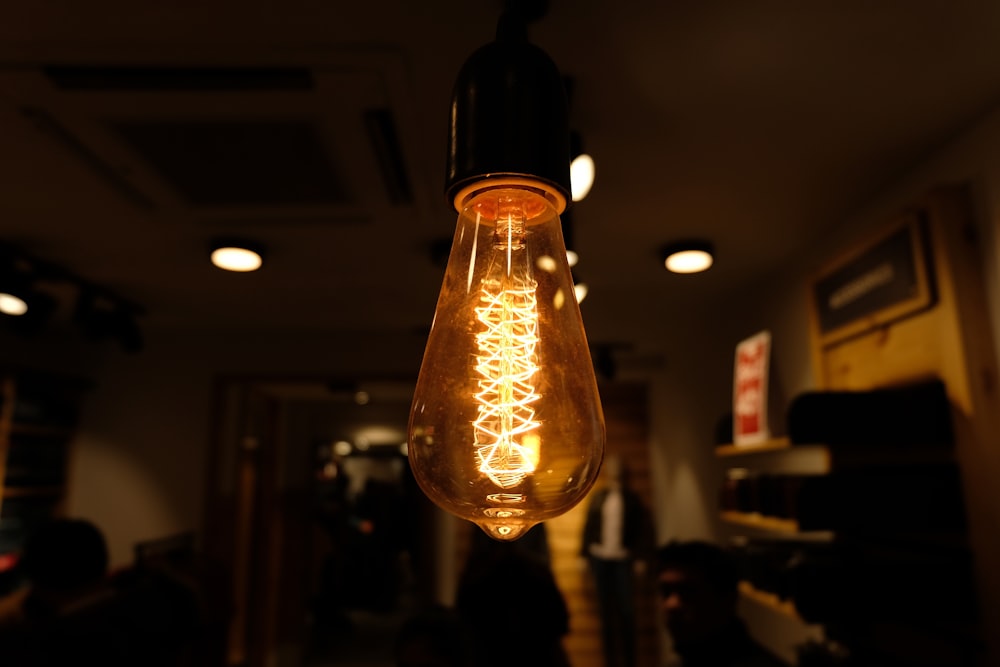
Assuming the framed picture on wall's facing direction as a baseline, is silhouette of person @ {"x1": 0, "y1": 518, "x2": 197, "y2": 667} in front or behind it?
in front

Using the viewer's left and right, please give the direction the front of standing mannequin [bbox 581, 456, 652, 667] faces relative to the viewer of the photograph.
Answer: facing the viewer

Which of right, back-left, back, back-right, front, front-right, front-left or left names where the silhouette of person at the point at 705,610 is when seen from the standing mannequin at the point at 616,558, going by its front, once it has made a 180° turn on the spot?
back

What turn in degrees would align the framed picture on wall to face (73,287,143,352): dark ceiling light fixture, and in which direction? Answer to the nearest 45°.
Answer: approximately 45° to its right

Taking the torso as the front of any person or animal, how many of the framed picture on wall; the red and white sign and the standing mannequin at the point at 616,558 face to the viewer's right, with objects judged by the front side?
0

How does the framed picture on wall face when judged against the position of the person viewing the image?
facing the viewer and to the left of the viewer

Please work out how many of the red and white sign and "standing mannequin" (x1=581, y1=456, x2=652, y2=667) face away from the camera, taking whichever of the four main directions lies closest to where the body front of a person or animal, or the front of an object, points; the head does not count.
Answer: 0

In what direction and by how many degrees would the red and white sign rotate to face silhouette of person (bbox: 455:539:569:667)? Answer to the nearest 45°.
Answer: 0° — it already faces them
